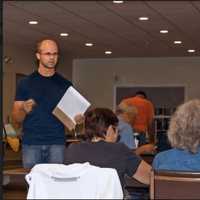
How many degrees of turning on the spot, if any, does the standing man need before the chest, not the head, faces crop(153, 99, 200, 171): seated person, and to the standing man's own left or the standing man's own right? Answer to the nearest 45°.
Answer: approximately 45° to the standing man's own left

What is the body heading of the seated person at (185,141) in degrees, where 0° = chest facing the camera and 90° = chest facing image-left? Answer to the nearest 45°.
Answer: approximately 180°

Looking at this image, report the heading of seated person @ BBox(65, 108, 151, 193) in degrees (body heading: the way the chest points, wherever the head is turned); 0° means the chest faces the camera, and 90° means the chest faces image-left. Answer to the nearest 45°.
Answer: approximately 180°

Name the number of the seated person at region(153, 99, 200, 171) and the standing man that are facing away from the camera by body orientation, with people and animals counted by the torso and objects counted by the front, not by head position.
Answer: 1

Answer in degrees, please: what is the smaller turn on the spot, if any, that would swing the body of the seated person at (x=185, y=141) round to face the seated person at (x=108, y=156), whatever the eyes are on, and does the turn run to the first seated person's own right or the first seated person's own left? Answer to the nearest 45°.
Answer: approximately 90° to the first seated person's own left

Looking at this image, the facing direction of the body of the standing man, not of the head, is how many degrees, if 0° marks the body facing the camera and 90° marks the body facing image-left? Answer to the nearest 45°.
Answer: approximately 0°

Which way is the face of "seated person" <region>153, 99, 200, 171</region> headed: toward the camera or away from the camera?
away from the camera

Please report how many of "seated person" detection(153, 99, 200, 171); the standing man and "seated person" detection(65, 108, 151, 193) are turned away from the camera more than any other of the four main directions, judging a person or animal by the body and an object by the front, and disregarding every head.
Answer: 2

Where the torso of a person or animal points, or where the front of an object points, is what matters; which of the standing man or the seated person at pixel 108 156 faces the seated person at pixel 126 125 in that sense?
the seated person at pixel 108 156

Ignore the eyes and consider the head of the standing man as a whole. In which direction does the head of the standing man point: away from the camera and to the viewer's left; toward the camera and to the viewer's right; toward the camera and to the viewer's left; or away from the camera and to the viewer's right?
toward the camera and to the viewer's right
